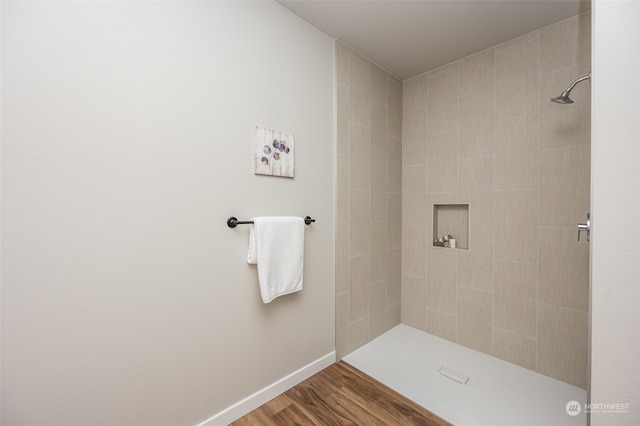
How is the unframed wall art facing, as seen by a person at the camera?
facing the viewer and to the right of the viewer
